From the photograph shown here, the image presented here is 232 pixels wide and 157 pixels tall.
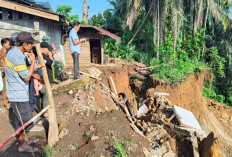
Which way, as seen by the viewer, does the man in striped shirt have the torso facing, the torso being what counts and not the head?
to the viewer's right

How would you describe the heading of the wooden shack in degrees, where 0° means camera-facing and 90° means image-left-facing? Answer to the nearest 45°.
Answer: approximately 0°

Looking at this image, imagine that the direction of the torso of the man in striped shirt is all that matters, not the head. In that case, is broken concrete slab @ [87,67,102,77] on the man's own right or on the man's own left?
on the man's own left

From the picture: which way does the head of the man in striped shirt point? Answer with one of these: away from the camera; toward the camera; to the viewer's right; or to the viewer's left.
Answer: to the viewer's right

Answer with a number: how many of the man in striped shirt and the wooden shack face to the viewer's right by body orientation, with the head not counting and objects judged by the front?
1

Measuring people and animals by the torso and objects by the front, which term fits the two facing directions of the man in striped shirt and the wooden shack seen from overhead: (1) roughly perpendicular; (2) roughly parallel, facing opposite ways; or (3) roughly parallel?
roughly perpendicular

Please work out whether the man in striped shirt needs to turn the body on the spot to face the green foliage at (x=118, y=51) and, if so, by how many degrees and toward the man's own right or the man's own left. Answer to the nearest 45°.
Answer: approximately 45° to the man's own left

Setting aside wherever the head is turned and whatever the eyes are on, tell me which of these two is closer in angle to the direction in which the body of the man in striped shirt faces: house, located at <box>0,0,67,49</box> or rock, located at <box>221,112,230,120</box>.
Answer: the rock
